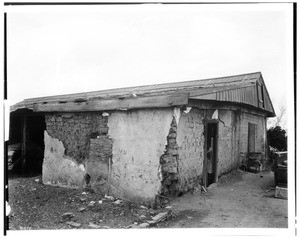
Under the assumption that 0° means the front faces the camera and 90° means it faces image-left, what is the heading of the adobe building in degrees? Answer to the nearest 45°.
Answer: approximately 315°

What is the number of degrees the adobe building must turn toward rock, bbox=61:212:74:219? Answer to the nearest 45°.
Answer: approximately 90° to its right

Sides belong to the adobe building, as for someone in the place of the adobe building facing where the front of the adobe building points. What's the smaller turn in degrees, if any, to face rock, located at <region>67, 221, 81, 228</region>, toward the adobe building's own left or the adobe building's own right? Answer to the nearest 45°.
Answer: approximately 90° to the adobe building's own right

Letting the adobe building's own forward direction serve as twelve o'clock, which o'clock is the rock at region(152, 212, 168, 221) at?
The rock is roughly at 1 o'clock from the adobe building.
